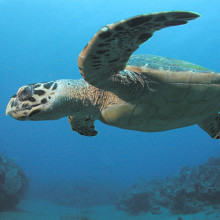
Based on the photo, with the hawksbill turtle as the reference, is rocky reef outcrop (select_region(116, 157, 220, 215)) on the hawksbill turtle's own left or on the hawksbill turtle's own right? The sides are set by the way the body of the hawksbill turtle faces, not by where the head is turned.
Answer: on the hawksbill turtle's own right

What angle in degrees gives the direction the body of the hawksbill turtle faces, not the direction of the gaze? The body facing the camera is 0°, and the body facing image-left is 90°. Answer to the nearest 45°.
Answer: approximately 90°

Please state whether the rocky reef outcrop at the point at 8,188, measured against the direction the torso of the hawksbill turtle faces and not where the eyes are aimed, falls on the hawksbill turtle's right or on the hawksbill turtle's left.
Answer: on the hawksbill turtle's right
